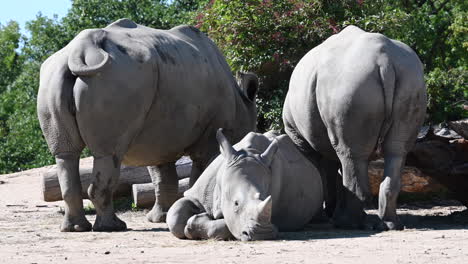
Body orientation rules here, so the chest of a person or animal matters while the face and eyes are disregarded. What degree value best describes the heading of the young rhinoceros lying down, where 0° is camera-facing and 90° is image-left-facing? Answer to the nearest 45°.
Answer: approximately 0°

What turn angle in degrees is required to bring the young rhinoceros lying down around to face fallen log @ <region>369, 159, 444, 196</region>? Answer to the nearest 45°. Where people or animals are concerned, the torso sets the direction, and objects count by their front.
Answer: approximately 135° to its left

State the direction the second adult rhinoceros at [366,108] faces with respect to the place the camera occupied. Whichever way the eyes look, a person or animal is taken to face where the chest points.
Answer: facing away from the viewer and to the left of the viewer

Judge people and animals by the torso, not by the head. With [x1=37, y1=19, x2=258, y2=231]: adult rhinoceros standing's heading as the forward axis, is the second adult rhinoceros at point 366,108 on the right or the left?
on its right

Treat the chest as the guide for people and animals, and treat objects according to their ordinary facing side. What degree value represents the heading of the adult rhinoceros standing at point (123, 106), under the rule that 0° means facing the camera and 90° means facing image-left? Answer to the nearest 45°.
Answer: approximately 225°

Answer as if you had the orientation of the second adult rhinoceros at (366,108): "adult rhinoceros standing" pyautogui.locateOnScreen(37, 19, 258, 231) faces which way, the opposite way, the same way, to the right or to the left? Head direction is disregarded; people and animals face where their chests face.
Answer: to the right

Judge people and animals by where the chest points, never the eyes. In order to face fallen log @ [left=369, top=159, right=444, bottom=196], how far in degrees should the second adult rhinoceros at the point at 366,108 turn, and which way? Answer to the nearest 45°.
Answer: approximately 45° to its right
